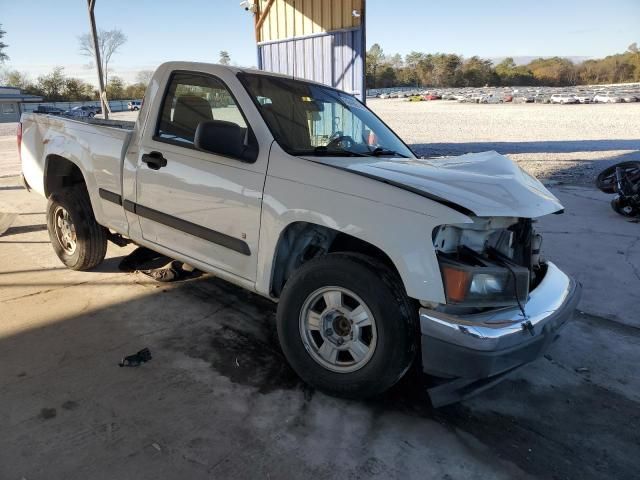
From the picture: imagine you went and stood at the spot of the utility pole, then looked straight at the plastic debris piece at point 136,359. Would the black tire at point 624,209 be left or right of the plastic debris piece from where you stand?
left

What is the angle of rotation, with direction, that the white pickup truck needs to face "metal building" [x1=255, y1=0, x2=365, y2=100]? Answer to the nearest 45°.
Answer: approximately 135° to its left

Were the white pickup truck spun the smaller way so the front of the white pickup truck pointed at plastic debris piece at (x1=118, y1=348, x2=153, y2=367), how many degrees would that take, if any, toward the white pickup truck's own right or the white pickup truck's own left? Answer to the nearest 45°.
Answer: approximately 135° to the white pickup truck's own right

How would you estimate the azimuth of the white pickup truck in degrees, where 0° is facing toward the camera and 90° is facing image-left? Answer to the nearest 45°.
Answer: approximately 315°

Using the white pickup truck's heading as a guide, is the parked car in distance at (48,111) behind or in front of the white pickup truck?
behind

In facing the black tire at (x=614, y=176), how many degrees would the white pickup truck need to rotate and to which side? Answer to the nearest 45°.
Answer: approximately 90° to its left

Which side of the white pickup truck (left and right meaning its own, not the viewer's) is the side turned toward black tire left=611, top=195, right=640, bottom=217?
left
